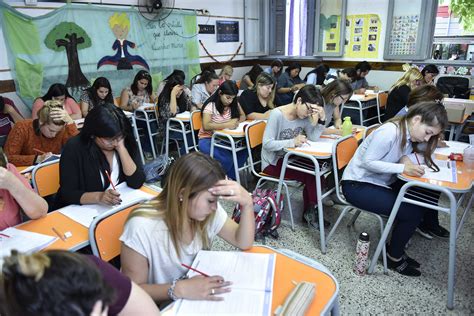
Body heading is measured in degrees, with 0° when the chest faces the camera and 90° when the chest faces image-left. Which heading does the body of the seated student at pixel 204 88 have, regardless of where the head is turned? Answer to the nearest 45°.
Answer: approximately 315°

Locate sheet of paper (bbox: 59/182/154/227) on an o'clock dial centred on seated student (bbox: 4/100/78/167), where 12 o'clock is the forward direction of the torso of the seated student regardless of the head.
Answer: The sheet of paper is roughly at 1 o'clock from the seated student.

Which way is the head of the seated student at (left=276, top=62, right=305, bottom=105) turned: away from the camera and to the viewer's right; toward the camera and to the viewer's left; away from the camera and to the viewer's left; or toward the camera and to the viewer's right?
toward the camera and to the viewer's right

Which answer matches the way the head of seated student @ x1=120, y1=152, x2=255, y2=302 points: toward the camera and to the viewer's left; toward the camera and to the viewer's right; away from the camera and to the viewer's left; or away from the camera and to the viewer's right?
toward the camera and to the viewer's right

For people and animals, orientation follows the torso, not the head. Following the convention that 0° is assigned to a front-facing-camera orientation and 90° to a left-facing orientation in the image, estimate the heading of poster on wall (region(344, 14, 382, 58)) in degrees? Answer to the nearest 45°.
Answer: approximately 0°
